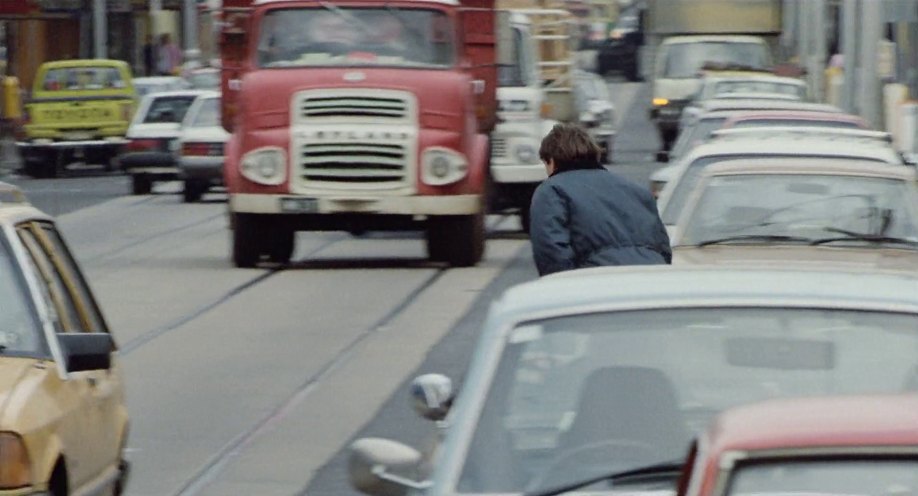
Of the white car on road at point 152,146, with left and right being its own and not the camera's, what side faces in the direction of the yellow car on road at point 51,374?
back

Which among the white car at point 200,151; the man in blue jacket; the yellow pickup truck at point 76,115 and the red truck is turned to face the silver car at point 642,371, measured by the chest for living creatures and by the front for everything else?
the red truck

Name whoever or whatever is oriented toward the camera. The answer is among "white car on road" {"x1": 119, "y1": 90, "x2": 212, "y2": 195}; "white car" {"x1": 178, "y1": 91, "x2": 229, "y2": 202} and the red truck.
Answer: the red truck

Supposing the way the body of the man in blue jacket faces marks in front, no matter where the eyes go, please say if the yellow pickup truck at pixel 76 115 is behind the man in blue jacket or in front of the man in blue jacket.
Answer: in front

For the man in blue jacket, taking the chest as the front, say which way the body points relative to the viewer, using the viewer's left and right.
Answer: facing away from the viewer and to the left of the viewer

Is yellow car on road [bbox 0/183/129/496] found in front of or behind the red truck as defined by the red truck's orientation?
in front

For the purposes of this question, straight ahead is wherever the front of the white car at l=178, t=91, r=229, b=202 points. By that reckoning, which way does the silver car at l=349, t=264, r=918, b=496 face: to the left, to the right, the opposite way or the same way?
the opposite way

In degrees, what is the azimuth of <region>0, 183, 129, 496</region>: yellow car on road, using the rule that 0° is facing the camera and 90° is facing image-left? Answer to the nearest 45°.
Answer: approximately 45°

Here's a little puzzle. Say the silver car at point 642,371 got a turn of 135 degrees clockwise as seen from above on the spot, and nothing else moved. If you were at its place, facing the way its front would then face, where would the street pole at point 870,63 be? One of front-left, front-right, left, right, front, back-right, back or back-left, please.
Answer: front-right

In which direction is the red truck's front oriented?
toward the camera

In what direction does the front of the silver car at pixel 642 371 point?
toward the camera

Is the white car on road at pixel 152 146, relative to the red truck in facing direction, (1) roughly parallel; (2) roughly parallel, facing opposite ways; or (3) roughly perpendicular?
roughly parallel, facing opposite ways
